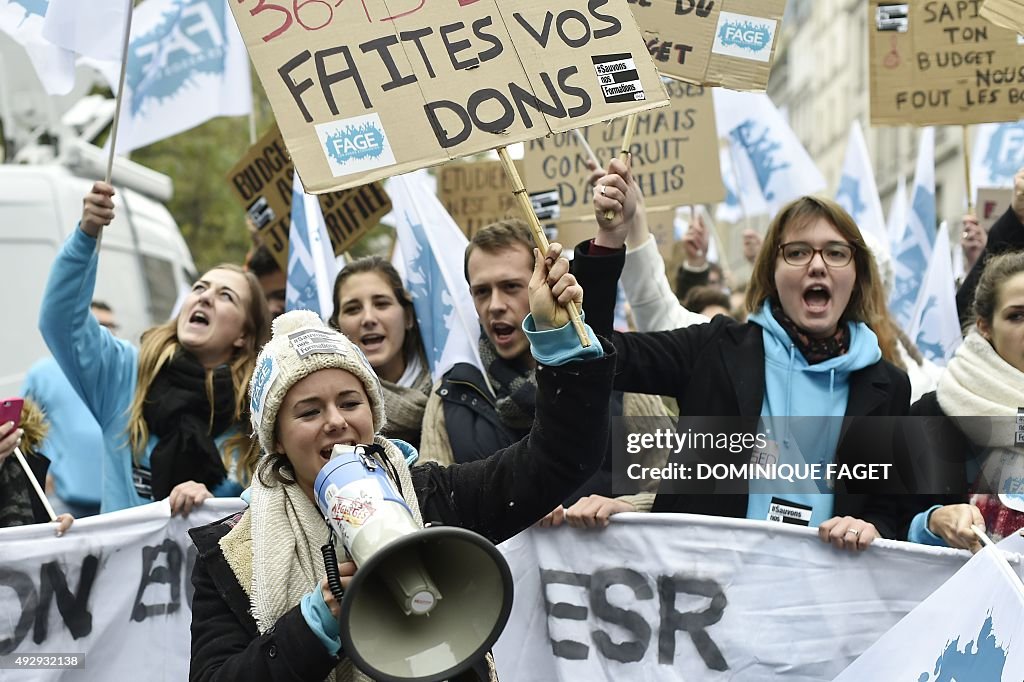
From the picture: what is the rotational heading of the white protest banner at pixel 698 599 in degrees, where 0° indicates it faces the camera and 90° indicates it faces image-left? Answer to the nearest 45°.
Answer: approximately 0°

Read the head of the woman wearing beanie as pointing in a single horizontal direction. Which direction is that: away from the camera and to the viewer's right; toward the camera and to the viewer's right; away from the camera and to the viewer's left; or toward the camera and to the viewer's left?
toward the camera and to the viewer's right

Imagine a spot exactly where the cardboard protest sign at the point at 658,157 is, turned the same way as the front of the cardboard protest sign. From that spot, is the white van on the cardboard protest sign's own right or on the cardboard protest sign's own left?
on the cardboard protest sign's own right

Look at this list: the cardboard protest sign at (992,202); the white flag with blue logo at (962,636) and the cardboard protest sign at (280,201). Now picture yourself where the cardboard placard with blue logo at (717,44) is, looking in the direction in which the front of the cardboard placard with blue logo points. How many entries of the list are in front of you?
1

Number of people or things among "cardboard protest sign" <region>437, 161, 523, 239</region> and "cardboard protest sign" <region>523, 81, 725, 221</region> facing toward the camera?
2

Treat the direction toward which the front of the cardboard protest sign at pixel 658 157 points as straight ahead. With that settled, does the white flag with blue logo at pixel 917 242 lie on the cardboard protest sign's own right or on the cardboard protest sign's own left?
on the cardboard protest sign's own left

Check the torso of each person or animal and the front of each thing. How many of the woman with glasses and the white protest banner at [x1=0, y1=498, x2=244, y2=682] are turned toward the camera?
2

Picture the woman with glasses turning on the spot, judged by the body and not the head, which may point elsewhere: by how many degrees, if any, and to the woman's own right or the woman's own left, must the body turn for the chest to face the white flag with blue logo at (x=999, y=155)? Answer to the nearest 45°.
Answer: approximately 180°

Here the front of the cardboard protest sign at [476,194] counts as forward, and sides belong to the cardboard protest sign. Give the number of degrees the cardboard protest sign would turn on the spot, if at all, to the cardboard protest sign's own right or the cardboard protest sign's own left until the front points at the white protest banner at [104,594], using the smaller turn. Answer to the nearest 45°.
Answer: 0° — it already faces it

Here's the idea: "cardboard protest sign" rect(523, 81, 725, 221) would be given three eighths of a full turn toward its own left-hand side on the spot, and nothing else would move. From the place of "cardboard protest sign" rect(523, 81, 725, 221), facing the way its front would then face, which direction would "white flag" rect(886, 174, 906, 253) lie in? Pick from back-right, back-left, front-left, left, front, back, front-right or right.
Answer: front

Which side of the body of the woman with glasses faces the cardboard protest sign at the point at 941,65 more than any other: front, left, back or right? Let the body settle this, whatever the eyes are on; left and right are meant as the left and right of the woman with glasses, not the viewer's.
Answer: back

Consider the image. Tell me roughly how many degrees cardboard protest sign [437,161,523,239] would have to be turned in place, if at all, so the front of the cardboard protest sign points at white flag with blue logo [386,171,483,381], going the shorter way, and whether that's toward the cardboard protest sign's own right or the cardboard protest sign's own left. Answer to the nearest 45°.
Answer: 0° — it already faces it
